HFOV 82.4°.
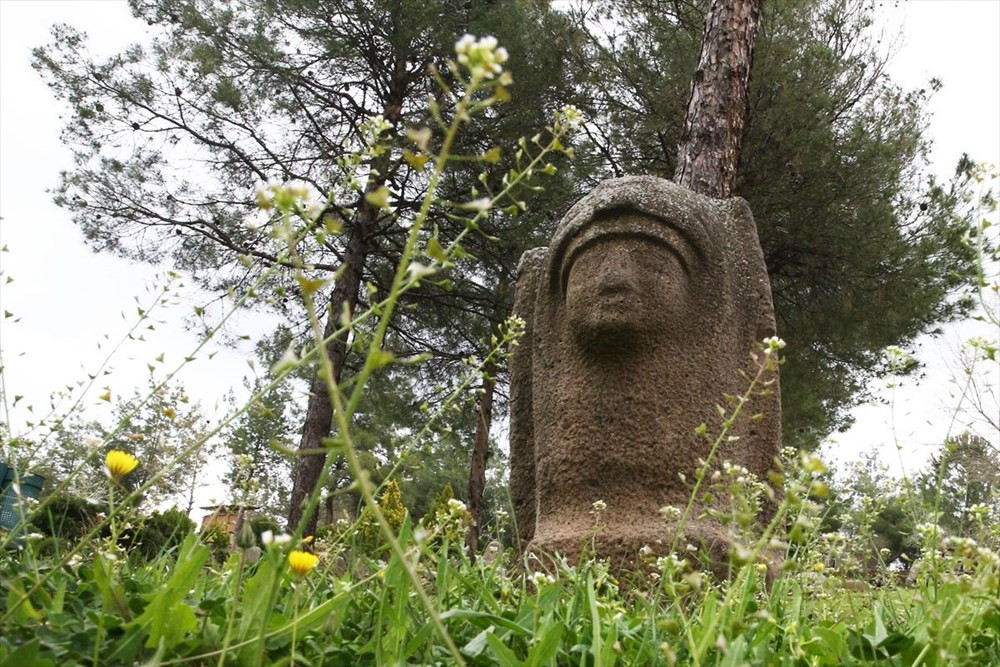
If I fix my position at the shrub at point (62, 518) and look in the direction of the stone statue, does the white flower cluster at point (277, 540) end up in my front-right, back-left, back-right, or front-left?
front-right

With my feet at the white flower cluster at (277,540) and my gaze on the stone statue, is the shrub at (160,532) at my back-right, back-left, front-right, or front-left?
front-left

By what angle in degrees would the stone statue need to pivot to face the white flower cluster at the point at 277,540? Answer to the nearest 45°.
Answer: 0° — it already faces it

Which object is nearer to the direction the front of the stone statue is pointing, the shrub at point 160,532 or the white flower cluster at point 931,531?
the white flower cluster

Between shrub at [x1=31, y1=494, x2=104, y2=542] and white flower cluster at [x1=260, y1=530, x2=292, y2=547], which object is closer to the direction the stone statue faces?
the white flower cluster

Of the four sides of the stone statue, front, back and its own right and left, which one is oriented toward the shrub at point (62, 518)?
right

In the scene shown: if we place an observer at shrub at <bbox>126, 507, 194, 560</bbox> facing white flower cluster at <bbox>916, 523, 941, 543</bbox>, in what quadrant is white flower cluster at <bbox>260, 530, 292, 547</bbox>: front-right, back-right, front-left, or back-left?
front-right

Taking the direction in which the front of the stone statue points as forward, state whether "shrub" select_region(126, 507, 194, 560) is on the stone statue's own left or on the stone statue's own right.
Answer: on the stone statue's own right

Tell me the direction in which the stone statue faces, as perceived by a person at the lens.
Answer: facing the viewer
